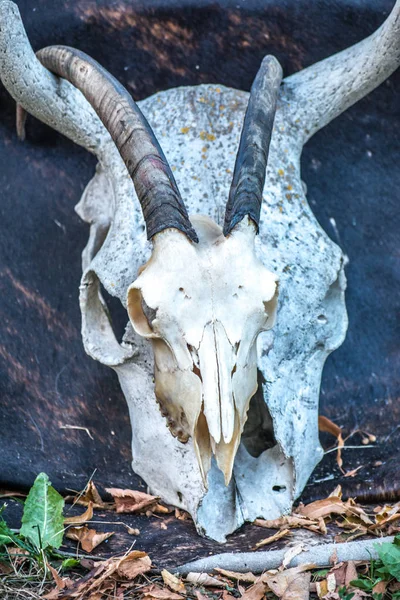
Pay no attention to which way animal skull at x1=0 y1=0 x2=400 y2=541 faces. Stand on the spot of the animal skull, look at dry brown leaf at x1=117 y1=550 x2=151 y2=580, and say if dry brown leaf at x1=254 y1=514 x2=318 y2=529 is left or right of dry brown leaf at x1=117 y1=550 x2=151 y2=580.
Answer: left

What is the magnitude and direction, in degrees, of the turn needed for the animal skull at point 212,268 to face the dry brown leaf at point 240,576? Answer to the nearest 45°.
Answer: approximately 45° to its left

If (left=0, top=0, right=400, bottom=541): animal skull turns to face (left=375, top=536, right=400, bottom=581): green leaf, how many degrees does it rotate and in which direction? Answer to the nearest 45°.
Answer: approximately 45° to its left

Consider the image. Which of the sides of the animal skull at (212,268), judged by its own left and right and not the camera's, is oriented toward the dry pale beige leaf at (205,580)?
front

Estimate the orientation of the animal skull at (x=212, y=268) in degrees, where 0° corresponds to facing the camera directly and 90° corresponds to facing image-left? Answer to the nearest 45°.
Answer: approximately 0°

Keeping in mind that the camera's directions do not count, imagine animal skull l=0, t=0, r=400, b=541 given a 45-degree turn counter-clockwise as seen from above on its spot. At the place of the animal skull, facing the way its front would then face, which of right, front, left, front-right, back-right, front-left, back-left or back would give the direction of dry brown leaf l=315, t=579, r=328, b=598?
front

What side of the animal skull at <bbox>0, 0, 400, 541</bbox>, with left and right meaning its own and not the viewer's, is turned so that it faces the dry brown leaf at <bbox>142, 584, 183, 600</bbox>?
front
